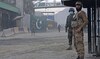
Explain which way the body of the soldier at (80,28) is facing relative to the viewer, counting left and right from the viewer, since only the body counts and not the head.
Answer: facing the viewer and to the left of the viewer

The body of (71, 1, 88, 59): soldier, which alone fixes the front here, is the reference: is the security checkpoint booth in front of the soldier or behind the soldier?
behind
